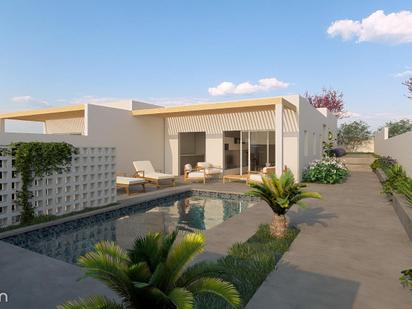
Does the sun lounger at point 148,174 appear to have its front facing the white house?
no

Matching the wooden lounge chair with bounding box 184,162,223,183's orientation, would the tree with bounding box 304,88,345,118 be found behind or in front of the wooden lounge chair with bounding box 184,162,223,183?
behind

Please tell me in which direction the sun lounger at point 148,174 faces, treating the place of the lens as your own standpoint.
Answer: facing the viewer and to the right of the viewer

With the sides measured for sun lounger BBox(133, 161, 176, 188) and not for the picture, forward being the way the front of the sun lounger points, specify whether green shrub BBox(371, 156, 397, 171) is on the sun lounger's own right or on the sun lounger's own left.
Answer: on the sun lounger's own left

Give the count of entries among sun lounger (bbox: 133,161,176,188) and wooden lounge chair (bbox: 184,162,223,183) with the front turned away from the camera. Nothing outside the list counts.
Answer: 0

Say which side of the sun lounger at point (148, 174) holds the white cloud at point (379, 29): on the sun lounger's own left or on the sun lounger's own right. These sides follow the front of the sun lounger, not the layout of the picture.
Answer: on the sun lounger's own left

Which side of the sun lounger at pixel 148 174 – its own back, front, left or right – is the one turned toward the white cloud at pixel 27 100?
back

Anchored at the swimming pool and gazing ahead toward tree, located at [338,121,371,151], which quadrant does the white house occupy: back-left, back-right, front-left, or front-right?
front-left

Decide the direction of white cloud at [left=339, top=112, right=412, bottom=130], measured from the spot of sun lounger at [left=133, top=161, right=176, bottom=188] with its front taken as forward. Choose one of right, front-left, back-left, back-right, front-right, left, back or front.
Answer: left

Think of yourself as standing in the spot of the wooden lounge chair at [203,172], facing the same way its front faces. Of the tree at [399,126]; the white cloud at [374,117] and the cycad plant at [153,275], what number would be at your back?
2

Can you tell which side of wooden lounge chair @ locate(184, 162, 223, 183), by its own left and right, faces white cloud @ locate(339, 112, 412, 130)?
left

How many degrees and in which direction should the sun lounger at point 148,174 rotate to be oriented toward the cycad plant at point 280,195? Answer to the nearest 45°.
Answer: approximately 45° to its right

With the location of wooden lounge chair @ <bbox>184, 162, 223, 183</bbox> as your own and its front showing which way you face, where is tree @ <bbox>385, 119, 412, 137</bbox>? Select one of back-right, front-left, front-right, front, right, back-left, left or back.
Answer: front-left

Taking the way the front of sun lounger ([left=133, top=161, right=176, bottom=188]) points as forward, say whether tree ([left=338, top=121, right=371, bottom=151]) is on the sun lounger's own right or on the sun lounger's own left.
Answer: on the sun lounger's own left
